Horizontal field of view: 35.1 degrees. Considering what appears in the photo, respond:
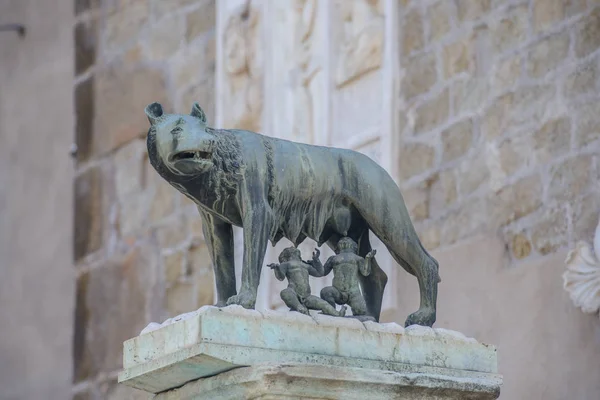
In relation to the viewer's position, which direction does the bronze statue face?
facing the viewer and to the left of the viewer
